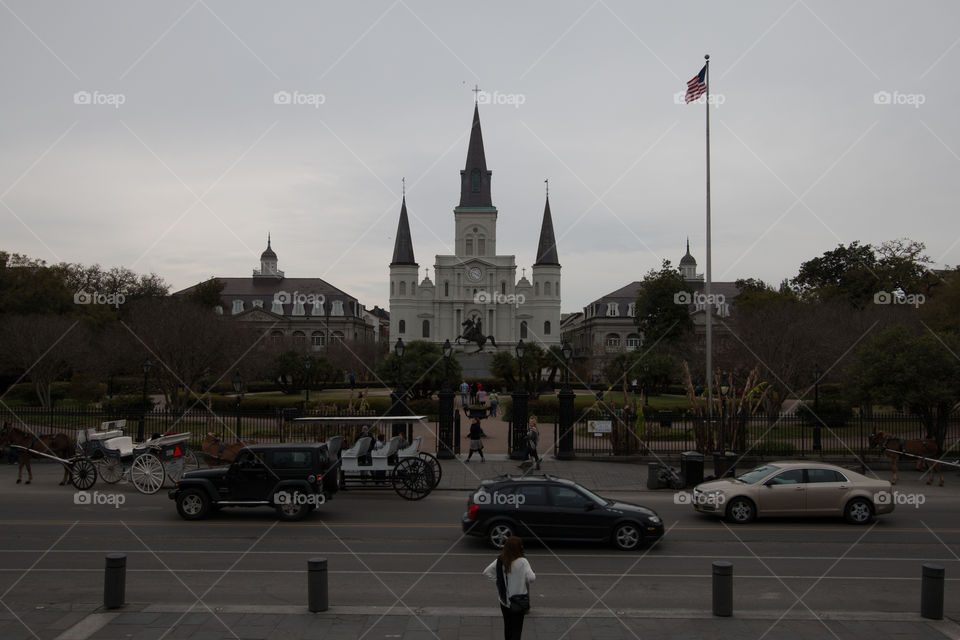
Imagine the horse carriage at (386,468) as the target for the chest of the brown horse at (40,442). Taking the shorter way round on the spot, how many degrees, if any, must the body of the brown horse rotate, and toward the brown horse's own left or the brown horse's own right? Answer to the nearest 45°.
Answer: approximately 135° to the brown horse's own left

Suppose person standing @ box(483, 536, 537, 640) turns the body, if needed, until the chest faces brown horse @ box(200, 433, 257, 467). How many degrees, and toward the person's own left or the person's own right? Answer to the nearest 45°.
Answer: approximately 45° to the person's own left

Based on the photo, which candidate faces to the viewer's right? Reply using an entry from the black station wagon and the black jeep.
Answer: the black station wagon

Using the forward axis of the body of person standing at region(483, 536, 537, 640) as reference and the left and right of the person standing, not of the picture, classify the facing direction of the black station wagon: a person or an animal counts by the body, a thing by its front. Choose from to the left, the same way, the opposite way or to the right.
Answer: to the right

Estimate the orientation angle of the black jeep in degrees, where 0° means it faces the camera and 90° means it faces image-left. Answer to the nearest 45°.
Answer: approximately 90°

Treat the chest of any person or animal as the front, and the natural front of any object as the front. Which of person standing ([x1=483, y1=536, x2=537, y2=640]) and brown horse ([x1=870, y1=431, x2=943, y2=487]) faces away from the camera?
the person standing

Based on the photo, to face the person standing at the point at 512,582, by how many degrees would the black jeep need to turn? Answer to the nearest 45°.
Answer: approximately 90° to its left

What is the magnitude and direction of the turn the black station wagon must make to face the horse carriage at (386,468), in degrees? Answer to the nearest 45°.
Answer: approximately 135° to its left

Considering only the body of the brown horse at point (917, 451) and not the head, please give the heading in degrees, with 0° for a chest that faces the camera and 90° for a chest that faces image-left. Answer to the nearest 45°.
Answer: approximately 90°

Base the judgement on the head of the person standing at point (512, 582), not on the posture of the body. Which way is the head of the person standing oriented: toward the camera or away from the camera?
away from the camera

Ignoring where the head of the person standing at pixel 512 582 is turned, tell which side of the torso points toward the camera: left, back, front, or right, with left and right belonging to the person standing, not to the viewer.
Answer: back

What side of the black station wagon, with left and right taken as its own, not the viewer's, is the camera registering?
right

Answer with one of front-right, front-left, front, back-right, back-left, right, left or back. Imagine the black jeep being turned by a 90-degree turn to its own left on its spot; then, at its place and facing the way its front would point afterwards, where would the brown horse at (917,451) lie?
left

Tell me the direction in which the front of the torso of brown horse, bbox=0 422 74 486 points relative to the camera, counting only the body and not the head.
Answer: to the viewer's left

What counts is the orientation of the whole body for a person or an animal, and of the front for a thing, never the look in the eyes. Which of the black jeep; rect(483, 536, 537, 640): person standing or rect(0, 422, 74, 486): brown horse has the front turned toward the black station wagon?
the person standing
